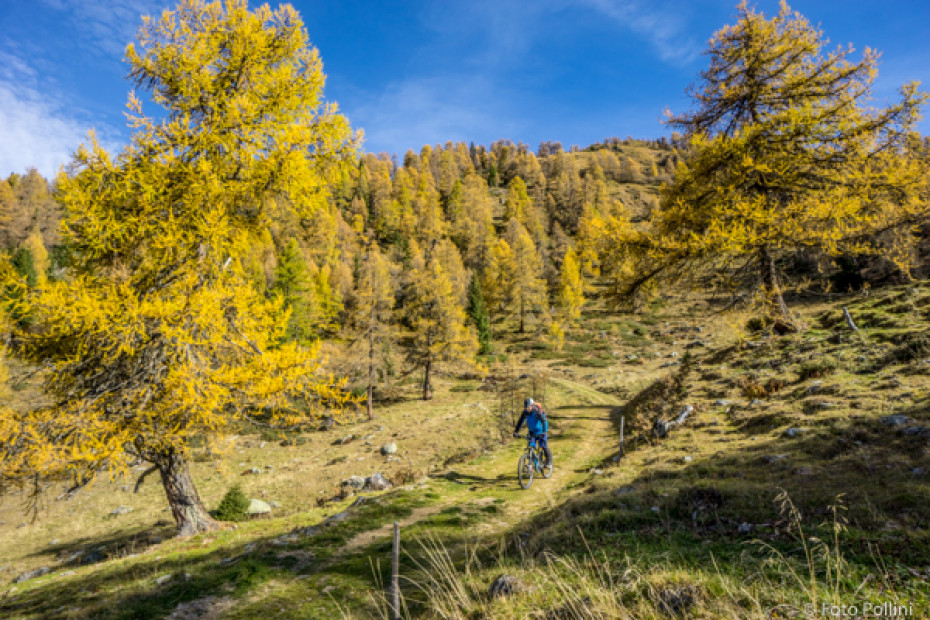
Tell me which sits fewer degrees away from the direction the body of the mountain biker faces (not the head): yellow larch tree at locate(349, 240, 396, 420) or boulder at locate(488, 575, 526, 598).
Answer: the boulder

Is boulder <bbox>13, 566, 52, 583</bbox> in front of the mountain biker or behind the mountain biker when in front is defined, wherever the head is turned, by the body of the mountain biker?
in front

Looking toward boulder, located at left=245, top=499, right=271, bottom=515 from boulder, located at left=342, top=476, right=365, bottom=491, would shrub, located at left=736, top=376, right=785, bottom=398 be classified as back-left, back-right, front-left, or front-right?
back-left

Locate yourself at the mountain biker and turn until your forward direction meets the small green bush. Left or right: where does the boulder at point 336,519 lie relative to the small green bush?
left

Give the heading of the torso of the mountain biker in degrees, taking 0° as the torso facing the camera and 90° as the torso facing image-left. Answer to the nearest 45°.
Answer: approximately 45°

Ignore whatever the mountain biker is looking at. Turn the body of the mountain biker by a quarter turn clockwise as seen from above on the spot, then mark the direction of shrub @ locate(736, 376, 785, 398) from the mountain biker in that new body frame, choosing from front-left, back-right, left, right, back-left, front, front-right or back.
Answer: back-right

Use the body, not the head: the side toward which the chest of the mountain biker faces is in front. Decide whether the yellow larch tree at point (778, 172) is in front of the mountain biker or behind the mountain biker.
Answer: behind

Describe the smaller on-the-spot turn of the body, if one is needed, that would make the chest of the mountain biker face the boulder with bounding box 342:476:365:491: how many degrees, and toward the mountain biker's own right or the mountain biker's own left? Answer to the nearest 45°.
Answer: approximately 90° to the mountain biker's own right

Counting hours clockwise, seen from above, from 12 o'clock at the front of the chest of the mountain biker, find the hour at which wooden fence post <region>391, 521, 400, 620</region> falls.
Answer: The wooden fence post is roughly at 11 o'clock from the mountain biker.

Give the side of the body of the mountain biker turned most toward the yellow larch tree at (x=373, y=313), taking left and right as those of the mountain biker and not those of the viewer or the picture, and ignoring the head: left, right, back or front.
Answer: right

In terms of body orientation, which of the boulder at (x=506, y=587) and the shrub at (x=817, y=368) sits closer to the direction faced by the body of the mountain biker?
the boulder

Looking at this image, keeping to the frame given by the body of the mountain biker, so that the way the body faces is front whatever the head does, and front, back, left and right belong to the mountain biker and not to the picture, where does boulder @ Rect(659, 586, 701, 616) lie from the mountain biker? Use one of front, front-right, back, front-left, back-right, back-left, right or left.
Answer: front-left
